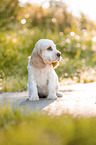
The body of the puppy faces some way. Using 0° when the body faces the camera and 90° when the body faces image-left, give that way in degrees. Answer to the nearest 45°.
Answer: approximately 0°
